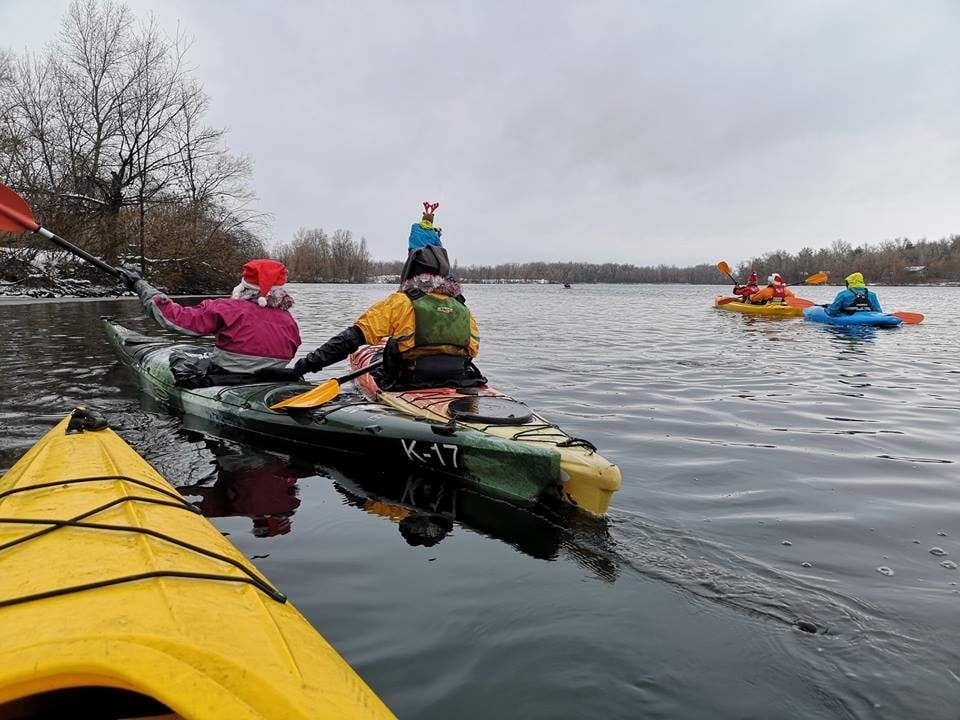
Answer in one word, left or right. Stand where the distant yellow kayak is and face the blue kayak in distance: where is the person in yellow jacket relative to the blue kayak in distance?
right

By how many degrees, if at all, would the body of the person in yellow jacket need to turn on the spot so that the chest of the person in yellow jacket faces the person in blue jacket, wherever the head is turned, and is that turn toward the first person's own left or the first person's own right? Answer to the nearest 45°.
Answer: approximately 90° to the first person's own right

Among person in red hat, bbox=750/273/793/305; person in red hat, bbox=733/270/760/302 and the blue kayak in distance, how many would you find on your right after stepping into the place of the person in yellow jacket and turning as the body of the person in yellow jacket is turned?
3

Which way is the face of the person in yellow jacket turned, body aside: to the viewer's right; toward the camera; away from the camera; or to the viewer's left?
away from the camera

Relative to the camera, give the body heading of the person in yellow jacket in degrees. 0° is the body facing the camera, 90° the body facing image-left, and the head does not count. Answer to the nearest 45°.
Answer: approximately 135°

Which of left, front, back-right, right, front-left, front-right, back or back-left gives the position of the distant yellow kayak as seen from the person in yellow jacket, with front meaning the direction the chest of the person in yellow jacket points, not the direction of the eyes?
right

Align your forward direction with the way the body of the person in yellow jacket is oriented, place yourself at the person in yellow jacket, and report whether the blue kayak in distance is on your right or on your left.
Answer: on your right

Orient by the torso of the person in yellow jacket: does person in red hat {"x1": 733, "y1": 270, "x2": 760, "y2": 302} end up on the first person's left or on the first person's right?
on the first person's right

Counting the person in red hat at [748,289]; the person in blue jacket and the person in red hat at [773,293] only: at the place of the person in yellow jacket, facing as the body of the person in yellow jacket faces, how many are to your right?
3

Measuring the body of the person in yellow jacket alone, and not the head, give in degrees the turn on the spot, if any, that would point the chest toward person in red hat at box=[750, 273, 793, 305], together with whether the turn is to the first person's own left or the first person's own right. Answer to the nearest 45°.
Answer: approximately 90° to the first person's own right
